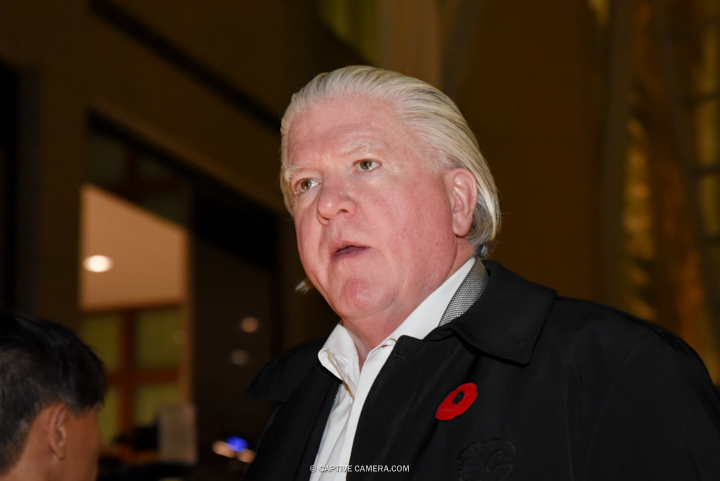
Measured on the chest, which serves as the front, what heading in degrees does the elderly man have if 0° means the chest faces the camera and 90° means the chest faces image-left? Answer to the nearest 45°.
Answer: approximately 45°

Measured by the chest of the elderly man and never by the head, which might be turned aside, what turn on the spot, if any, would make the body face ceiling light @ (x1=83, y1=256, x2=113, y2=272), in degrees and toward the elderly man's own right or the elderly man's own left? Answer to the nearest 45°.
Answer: approximately 90° to the elderly man's own right

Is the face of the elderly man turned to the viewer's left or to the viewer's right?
to the viewer's left

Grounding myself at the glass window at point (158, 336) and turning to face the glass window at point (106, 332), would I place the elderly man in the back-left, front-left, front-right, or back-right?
back-left

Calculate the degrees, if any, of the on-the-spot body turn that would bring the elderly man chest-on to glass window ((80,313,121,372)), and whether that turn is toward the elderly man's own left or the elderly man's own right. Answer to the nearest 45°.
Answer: approximately 90° to the elderly man's own right
